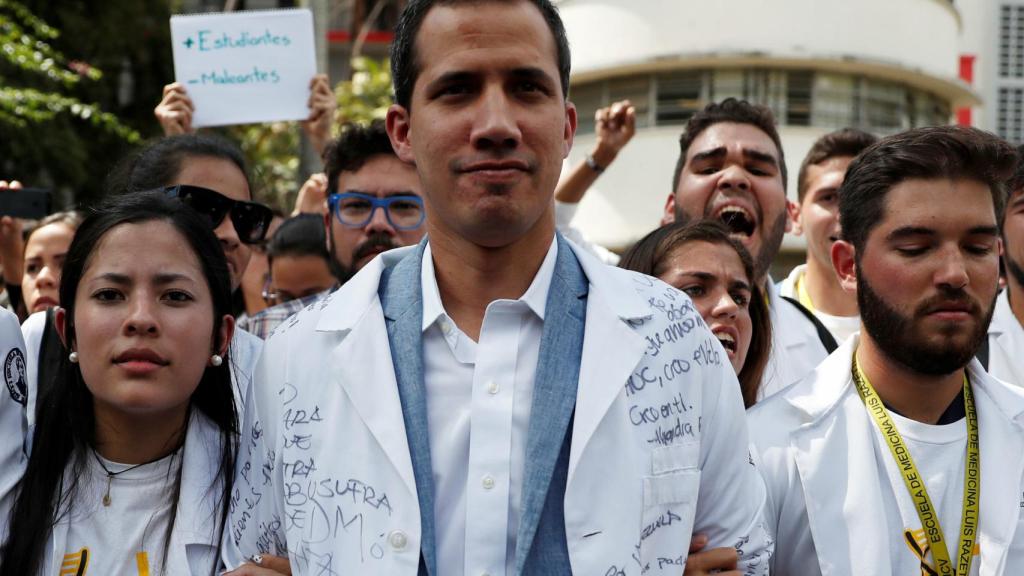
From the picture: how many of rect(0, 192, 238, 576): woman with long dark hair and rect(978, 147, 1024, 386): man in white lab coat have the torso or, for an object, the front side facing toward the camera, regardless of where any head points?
2

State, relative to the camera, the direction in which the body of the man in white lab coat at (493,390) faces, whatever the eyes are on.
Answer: toward the camera

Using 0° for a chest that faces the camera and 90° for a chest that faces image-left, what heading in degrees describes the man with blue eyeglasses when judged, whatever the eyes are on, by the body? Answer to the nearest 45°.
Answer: approximately 0°

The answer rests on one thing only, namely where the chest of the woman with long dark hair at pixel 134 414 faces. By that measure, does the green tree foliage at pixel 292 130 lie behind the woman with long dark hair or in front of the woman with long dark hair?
behind

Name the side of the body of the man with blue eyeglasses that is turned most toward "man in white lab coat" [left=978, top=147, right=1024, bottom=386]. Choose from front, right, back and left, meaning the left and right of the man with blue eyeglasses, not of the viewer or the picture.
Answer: left

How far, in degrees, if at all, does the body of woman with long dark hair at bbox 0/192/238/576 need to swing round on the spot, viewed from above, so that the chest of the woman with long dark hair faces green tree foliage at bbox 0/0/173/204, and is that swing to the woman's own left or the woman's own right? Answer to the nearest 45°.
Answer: approximately 180°

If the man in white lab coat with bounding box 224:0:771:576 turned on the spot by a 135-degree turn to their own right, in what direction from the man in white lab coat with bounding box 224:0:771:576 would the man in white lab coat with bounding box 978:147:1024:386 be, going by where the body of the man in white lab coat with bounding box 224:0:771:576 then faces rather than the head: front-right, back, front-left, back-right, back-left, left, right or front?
right

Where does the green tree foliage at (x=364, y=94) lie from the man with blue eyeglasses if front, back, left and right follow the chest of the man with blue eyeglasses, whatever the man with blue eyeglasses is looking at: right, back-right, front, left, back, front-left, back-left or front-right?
back
